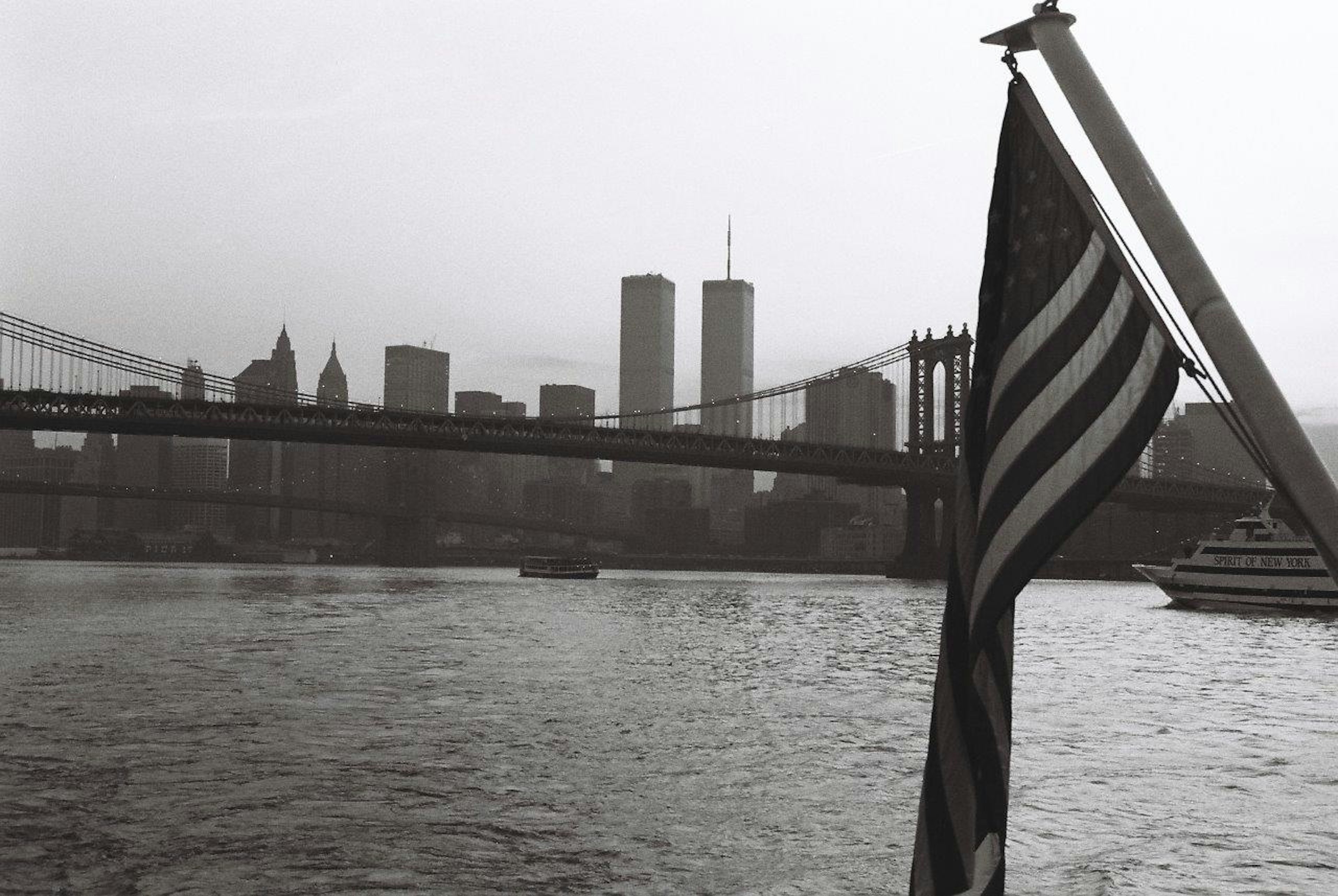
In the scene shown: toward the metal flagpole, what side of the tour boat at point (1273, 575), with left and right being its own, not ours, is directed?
left

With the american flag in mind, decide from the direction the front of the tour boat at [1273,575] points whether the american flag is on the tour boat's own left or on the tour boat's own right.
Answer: on the tour boat's own left

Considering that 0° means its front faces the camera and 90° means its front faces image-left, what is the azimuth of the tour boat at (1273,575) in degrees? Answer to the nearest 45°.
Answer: approximately 90°
